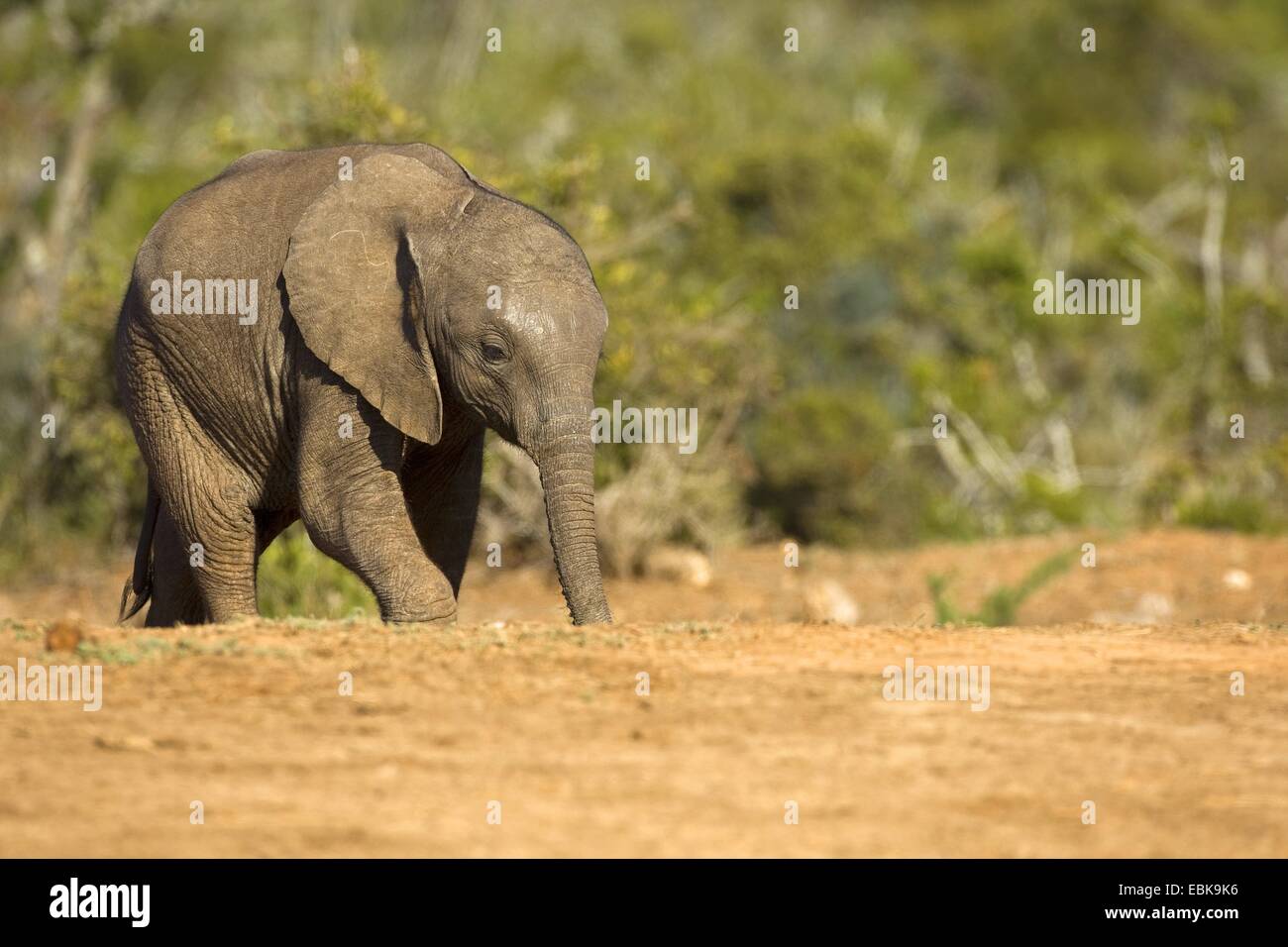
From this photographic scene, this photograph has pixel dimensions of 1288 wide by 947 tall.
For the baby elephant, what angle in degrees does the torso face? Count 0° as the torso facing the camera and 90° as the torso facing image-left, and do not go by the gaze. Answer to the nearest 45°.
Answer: approximately 270°

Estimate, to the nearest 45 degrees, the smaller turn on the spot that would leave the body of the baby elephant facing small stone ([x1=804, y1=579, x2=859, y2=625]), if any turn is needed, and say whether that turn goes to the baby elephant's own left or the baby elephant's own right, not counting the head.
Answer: approximately 45° to the baby elephant's own left

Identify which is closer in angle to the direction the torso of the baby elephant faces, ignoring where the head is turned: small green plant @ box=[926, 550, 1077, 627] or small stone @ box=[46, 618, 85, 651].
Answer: the small green plant

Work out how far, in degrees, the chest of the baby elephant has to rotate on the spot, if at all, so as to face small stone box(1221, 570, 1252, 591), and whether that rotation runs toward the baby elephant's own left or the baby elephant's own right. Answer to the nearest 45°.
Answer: approximately 45° to the baby elephant's own left

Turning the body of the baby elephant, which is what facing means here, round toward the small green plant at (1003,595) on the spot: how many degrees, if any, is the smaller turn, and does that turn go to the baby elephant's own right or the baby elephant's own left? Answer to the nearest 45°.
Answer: approximately 45° to the baby elephant's own left
